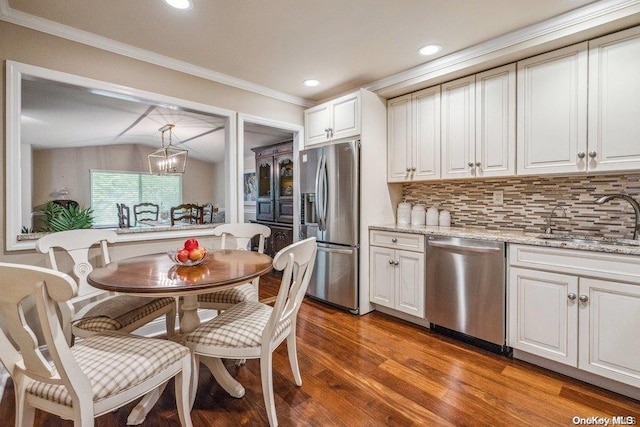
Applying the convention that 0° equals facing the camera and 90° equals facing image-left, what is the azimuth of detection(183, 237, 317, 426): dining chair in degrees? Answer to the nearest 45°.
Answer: approximately 135°

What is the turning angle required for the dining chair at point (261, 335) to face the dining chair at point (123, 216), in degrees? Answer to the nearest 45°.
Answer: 0° — it already faces it

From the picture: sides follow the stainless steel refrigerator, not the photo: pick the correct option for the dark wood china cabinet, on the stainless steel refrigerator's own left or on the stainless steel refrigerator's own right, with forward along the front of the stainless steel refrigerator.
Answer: on the stainless steel refrigerator's own right

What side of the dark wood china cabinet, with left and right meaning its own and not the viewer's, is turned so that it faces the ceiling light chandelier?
right

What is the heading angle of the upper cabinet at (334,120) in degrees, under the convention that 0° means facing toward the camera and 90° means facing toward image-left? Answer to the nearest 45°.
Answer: approximately 45°

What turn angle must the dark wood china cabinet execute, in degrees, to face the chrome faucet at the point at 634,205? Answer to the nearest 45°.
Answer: approximately 90° to its left
